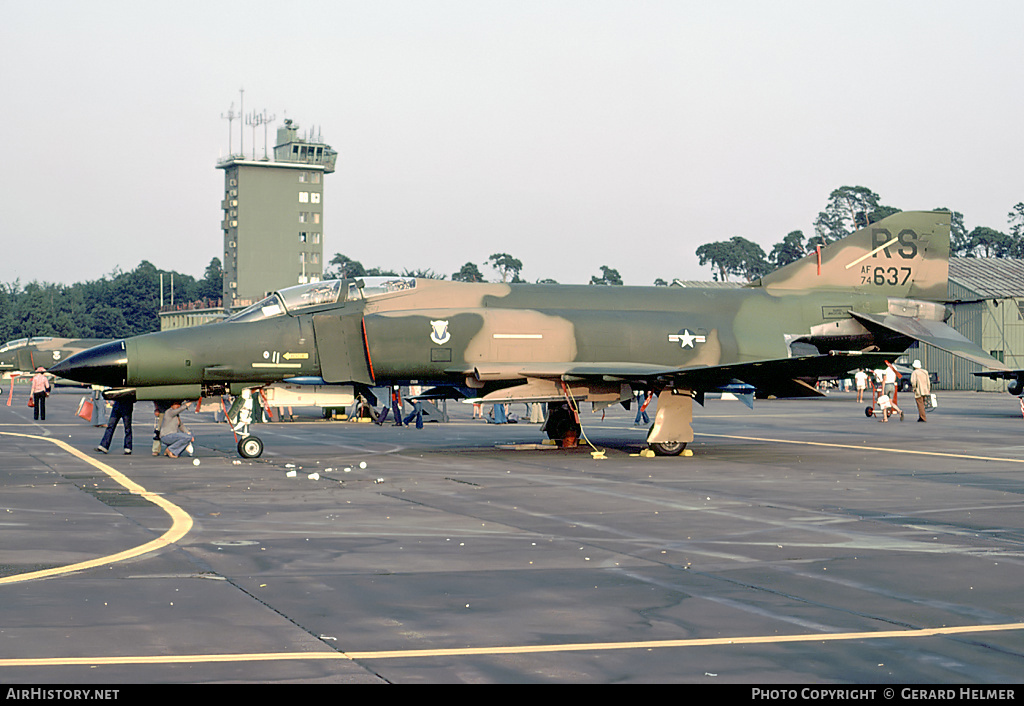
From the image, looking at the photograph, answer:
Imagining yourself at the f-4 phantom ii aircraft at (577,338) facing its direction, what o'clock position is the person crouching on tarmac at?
The person crouching on tarmac is roughly at 12 o'clock from the f-4 phantom ii aircraft.

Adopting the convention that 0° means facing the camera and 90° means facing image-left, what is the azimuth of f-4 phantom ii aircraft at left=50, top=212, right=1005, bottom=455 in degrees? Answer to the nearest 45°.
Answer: approximately 90°

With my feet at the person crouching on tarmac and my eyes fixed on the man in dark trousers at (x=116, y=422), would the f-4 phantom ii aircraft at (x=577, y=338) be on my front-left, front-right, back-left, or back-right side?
back-right

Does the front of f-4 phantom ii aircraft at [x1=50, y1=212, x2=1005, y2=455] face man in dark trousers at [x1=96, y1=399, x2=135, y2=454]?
yes
